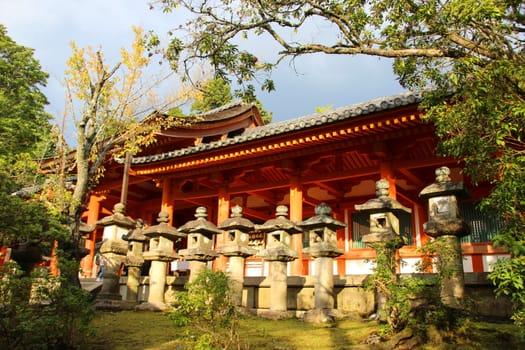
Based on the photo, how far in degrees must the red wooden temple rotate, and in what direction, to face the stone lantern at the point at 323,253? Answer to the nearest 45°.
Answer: approximately 45° to its left

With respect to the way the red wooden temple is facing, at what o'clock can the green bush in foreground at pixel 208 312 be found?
The green bush in foreground is roughly at 11 o'clock from the red wooden temple.

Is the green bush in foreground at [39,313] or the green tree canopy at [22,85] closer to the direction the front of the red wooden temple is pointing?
the green bush in foreground

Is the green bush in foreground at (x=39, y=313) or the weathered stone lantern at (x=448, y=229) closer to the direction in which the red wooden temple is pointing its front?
the green bush in foreground

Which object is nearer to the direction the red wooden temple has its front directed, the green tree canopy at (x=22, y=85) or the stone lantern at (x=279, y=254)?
the stone lantern

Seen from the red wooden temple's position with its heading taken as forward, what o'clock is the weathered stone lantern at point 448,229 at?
The weathered stone lantern is roughly at 10 o'clock from the red wooden temple.

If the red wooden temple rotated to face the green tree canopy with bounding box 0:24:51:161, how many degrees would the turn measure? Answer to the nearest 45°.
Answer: approximately 90° to its right

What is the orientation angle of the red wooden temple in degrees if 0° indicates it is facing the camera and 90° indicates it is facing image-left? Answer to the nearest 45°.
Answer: approximately 45°

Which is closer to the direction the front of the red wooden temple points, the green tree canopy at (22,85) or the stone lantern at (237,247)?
the stone lantern

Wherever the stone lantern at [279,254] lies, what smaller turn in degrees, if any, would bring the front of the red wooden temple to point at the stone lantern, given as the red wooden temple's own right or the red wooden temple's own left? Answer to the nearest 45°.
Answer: approximately 45° to the red wooden temple's own left
